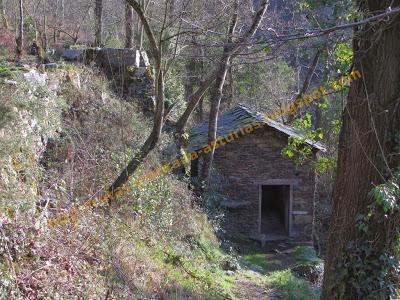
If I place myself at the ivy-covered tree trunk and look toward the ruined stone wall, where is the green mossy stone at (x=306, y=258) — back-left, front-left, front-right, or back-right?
front-right

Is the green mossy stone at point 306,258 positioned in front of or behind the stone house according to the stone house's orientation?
in front

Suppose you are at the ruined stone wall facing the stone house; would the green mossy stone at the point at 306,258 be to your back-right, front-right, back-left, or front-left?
front-right

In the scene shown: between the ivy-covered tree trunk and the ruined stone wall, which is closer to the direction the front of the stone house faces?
the ivy-covered tree trunk

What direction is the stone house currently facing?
toward the camera

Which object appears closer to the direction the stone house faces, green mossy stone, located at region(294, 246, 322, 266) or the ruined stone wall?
the green mossy stone

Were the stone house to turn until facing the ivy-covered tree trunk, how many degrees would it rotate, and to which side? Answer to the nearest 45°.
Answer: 0° — it already faces it
